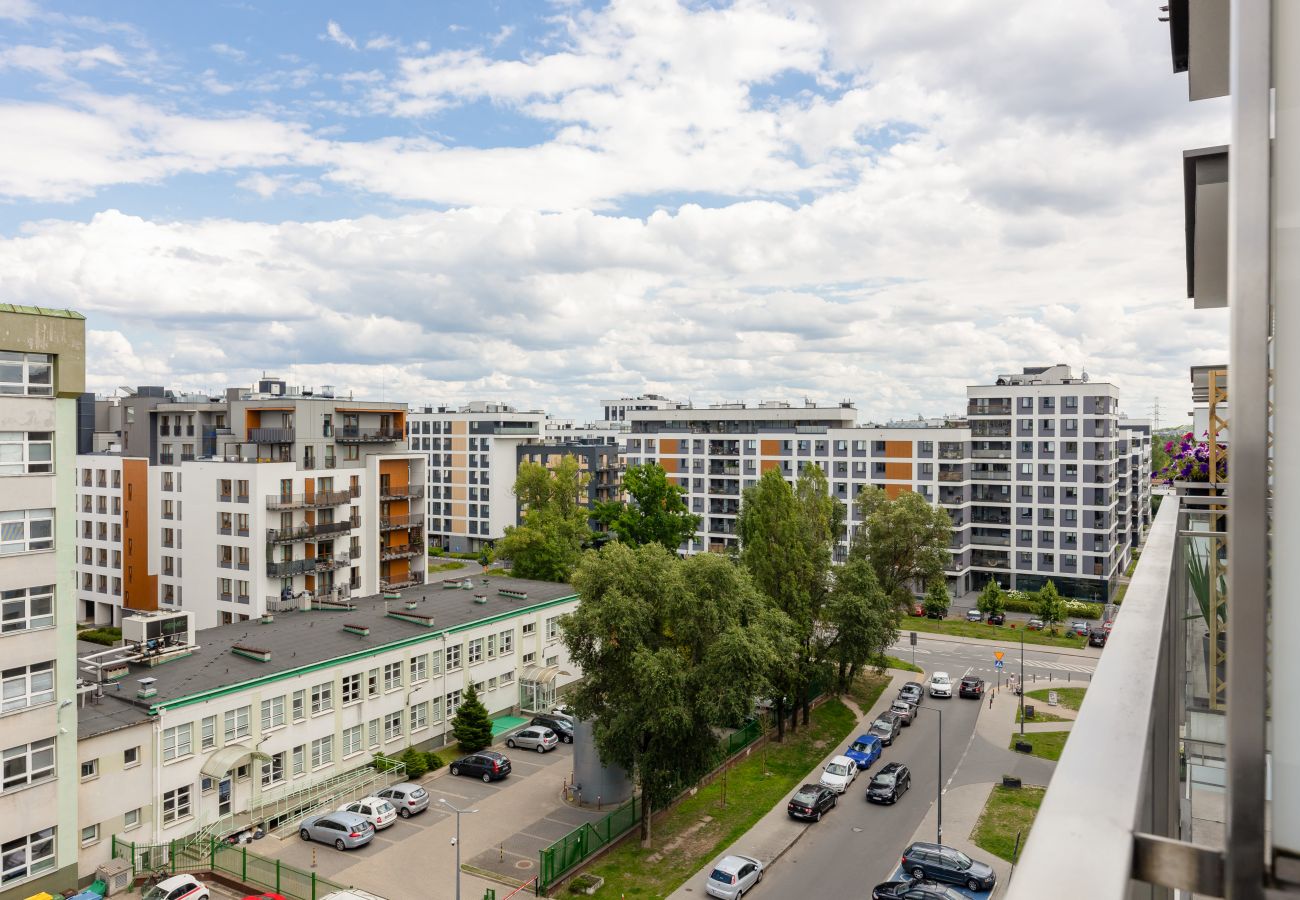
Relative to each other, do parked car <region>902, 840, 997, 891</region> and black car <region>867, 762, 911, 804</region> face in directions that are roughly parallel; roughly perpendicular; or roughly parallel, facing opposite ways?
roughly perpendicular

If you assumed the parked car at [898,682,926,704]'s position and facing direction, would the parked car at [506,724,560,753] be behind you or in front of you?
in front

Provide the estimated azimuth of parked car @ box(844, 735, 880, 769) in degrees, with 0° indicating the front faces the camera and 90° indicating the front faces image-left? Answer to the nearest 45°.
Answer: approximately 45°

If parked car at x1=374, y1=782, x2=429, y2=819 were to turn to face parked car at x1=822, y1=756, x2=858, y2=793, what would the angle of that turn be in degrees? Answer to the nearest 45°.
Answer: approximately 135° to its right

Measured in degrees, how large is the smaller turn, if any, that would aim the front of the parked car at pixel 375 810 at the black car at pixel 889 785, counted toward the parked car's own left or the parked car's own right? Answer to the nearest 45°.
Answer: approximately 135° to the parked car's own right

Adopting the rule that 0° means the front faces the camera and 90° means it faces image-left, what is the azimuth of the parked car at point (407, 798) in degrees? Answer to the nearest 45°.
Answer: approximately 135°

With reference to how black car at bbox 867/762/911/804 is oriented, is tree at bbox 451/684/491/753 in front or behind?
in front

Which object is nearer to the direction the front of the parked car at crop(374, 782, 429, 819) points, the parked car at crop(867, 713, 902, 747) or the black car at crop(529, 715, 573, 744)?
the black car

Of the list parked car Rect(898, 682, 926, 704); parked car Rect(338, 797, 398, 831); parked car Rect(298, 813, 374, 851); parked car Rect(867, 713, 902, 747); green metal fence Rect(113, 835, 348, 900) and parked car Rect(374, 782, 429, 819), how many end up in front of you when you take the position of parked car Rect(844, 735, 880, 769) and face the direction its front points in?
4

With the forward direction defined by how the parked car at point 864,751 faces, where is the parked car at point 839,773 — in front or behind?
in front

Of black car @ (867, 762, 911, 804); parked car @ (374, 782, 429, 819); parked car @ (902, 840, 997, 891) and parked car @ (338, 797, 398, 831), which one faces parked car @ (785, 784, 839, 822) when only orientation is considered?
the black car

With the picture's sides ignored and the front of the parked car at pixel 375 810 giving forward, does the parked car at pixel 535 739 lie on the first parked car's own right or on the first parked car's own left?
on the first parked car's own right

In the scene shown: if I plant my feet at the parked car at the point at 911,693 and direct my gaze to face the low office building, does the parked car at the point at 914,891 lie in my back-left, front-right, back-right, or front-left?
front-left

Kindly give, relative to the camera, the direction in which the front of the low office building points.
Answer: facing the viewer and to the right of the viewer

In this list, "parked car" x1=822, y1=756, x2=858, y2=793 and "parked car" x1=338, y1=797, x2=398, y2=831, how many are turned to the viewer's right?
0

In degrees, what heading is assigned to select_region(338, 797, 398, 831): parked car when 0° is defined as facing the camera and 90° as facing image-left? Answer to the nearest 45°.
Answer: approximately 135°
